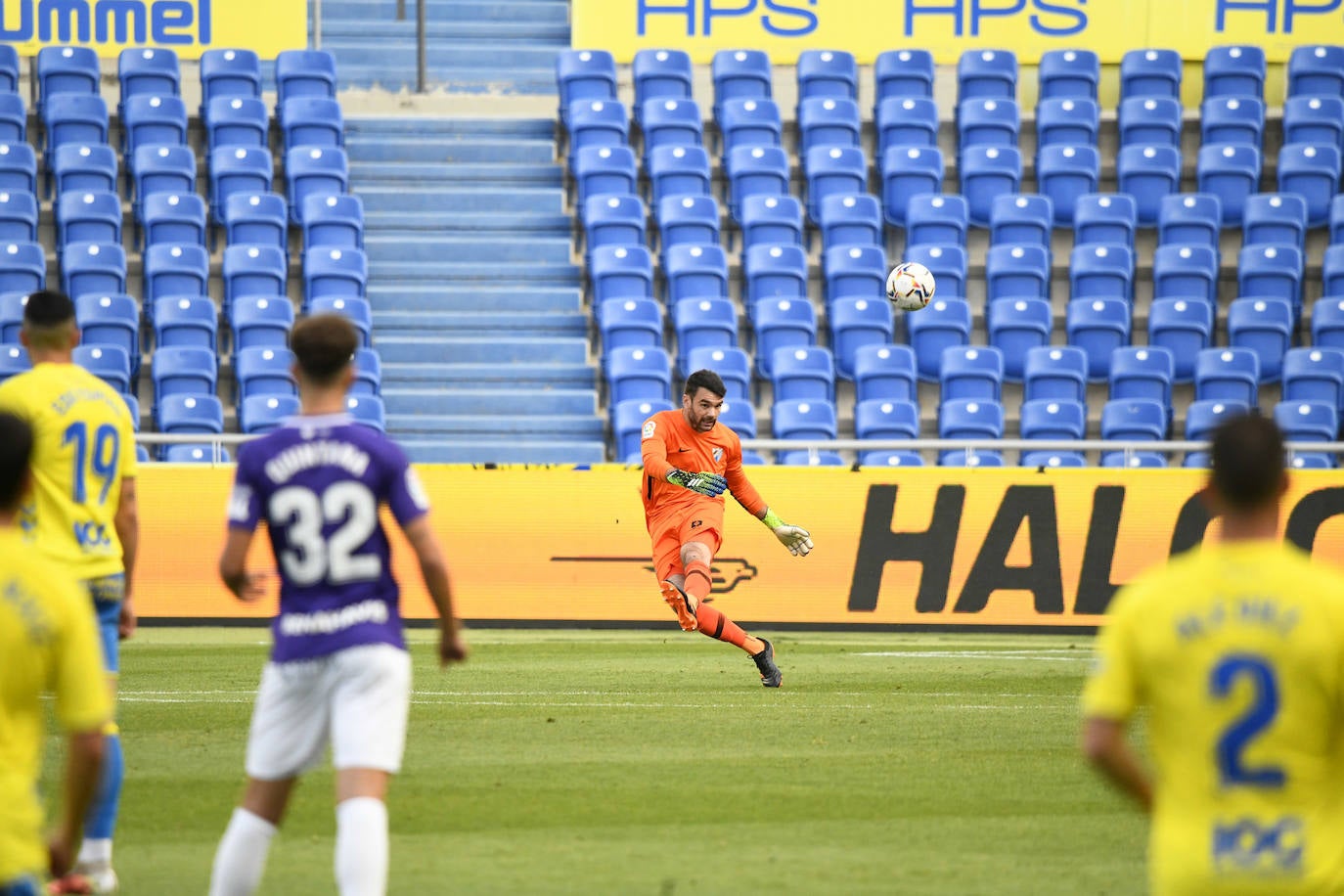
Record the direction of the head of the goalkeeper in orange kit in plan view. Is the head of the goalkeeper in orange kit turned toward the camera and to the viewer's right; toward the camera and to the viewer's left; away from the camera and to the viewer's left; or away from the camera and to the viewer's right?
toward the camera and to the viewer's right

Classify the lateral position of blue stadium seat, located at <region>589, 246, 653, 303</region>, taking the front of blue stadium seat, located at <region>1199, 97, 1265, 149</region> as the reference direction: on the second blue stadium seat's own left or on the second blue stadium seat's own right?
on the second blue stadium seat's own right

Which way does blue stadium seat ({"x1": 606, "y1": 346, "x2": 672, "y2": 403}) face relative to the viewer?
toward the camera

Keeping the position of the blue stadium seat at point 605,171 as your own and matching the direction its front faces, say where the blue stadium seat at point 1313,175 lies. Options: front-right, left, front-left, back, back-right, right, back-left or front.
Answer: left

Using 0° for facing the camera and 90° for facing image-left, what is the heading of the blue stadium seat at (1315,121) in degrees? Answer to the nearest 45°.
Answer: approximately 0°

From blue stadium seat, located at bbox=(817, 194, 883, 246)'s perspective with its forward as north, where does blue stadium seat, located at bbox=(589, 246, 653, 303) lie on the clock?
blue stadium seat, located at bbox=(589, 246, 653, 303) is roughly at 2 o'clock from blue stadium seat, located at bbox=(817, 194, 883, 246).

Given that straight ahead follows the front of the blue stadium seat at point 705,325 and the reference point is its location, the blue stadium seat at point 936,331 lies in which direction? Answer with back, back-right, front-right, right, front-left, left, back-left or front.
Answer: left

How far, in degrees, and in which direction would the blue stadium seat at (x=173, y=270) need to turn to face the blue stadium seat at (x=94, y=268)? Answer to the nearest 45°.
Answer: approximately 90° to its right

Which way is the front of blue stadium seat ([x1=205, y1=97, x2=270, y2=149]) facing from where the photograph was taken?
facing the viewer

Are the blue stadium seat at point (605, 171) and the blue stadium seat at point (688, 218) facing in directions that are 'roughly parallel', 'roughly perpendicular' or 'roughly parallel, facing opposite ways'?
roughly parallel

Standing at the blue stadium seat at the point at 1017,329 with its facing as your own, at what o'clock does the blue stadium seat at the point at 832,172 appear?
the blue stadium seat at the point at 832,172 is roughly at 4 o'clock from the blue stadium seat at the point at 1017,329.

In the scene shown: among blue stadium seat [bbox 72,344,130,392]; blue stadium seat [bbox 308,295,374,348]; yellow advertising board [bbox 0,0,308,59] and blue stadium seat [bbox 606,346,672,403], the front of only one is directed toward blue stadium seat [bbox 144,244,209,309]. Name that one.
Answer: the yellow advertising board

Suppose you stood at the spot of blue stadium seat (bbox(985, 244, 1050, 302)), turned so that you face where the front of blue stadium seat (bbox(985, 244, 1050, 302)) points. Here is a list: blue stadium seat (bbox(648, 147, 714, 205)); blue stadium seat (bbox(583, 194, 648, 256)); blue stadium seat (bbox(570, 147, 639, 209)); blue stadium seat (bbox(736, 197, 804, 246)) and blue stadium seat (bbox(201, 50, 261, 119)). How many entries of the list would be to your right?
5

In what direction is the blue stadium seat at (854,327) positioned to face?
toward the camera

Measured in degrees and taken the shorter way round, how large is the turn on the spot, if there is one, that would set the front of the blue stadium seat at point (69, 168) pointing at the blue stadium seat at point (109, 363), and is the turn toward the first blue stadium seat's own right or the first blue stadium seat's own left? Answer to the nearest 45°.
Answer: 0° — it already faces it

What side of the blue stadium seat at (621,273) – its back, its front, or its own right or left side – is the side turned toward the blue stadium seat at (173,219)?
right
